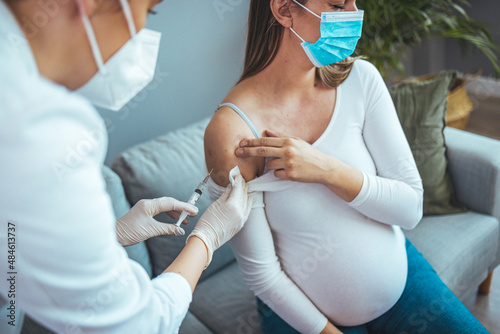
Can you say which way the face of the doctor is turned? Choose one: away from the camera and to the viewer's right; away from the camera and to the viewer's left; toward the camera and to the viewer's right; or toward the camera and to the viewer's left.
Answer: away from the camera and to the viewer's right

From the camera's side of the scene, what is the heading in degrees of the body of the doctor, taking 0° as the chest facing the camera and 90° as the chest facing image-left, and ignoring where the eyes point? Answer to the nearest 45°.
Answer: approximately 270°

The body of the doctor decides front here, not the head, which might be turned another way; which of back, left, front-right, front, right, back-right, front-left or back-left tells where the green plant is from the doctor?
front-left

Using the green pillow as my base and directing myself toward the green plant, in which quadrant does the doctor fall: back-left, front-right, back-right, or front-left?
back-left

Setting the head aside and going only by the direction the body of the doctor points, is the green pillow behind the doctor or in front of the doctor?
in front

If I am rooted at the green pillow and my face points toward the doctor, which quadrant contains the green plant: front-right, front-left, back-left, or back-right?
back-right
